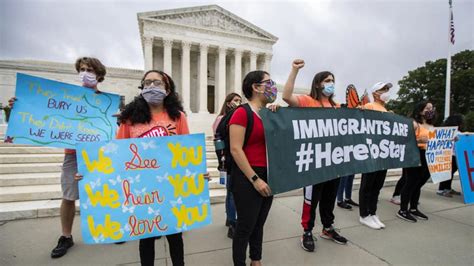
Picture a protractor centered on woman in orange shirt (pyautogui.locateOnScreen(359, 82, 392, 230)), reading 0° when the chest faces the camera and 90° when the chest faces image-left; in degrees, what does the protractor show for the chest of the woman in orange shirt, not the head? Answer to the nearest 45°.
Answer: approximately 315°

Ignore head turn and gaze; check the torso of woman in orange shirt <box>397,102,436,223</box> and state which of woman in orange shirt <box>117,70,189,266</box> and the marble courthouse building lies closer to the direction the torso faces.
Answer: the woman in orange shirt

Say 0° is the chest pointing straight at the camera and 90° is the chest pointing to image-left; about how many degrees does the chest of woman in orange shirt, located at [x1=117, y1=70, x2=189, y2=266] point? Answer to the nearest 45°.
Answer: approximately 0°

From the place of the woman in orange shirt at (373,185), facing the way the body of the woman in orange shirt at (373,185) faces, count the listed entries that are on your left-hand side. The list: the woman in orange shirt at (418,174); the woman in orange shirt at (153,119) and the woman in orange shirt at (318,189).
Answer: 1

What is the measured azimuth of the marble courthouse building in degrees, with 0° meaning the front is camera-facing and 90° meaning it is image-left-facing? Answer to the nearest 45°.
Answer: approximately 315°

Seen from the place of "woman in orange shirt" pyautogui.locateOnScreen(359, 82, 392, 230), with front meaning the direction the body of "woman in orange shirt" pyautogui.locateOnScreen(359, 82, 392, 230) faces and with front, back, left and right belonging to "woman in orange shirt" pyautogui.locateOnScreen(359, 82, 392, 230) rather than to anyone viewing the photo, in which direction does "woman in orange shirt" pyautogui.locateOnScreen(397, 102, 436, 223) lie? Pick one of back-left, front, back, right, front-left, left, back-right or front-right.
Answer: left

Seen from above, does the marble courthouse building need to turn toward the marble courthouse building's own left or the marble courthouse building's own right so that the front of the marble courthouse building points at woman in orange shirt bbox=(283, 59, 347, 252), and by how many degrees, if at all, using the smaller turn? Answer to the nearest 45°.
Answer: approximately 45° to the marble courthouse building's own right

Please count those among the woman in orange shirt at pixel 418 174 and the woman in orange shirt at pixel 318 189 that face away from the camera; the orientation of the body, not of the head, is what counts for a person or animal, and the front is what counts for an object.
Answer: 0

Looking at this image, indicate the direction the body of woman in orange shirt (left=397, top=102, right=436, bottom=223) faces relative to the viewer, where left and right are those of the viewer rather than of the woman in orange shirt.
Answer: facing the viewer and to the right of the viewer

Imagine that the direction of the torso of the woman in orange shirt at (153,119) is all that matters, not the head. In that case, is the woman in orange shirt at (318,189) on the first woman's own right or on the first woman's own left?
on the first woman's own left

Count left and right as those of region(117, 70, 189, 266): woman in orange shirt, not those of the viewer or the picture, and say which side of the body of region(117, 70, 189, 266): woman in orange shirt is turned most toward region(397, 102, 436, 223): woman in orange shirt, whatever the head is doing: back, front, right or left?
left

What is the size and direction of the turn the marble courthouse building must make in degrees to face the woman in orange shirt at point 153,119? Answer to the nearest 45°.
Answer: approximately 45° to its right

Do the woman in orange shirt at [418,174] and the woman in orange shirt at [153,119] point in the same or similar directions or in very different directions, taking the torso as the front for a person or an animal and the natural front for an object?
same or similar directions

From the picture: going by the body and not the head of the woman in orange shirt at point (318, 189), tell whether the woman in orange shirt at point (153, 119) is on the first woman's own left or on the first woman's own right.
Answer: on the first woman's own right

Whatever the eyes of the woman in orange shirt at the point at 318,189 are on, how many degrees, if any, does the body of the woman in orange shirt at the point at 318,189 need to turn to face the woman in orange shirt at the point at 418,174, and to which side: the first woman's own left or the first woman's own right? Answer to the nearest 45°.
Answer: approximately 90° to the first woman's own left

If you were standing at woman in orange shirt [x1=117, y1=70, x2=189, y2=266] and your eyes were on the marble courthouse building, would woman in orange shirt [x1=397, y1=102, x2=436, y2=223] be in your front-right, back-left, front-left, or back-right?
front-right

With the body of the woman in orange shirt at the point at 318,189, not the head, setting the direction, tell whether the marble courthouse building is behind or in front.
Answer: behind
